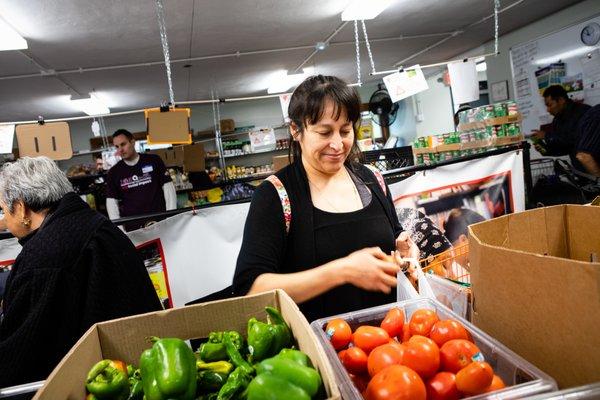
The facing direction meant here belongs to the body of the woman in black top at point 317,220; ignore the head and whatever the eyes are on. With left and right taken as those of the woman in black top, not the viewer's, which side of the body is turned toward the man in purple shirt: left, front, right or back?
back

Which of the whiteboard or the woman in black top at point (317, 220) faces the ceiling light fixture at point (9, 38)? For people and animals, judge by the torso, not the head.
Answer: the whiteboard

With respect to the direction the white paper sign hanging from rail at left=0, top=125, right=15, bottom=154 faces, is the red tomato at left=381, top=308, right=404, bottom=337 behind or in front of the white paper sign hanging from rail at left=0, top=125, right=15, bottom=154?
in front

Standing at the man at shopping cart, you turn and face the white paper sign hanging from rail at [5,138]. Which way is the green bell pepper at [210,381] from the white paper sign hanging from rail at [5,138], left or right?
left

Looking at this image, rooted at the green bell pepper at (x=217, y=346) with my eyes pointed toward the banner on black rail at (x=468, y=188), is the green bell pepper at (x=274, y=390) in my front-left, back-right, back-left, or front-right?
back-right

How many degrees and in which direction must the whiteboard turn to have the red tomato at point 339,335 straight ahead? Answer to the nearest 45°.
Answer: approximately 45° to its left

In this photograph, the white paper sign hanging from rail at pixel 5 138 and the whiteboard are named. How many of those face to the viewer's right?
0
